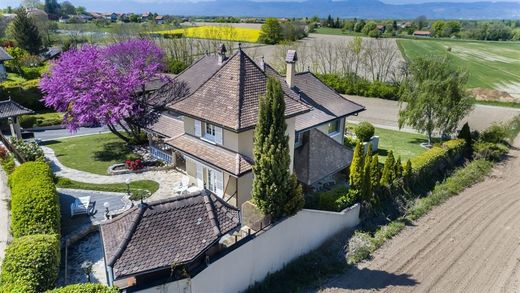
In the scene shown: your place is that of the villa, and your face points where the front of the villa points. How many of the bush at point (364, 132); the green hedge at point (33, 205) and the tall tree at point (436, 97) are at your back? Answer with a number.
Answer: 2

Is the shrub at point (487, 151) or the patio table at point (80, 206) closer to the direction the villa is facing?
the patio table

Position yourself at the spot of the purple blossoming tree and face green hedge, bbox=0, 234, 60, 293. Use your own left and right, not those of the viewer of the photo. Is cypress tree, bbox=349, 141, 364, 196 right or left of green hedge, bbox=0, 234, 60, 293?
left

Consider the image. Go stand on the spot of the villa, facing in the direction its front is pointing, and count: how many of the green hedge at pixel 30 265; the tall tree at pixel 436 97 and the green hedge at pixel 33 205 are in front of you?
2

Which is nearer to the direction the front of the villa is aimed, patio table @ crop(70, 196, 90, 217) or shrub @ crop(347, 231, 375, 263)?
the patio table

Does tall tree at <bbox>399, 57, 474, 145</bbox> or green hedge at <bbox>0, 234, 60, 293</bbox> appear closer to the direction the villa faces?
the green hedge

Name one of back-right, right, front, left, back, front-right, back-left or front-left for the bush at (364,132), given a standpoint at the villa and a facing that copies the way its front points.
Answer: back

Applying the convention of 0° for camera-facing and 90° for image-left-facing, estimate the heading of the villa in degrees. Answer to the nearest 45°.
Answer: approximately 45°
